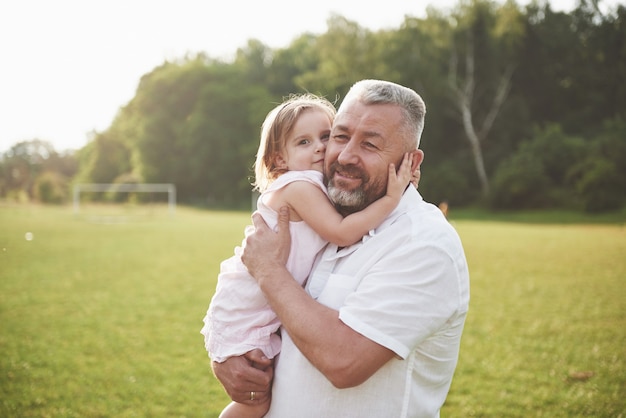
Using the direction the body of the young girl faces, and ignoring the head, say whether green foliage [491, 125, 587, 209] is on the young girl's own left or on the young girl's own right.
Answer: on the young girl's own left

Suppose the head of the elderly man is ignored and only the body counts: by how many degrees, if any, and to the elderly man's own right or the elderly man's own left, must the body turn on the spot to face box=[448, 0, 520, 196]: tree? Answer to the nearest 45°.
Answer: approximately 135° to the elderly man's own right

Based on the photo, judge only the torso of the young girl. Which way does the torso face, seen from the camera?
to the viewer's right

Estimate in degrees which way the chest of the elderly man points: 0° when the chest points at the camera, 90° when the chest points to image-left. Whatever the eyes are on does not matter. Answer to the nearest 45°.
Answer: approximately 45°

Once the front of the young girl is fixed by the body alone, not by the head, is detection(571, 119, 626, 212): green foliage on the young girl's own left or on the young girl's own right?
on the young girl's own left
